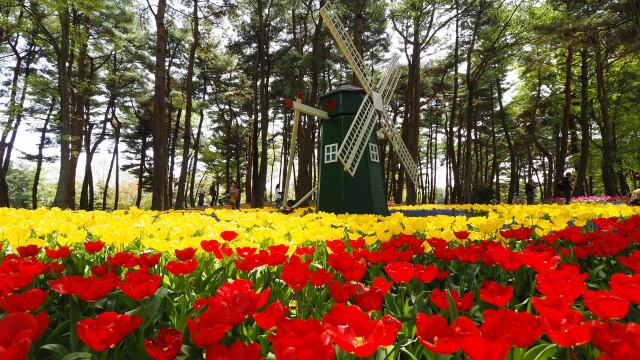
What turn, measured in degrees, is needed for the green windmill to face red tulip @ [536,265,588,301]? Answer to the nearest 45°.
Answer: approximately 45° to its right

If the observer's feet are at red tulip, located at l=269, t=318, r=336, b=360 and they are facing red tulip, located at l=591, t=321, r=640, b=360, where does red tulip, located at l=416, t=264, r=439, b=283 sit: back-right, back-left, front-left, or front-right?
front-left

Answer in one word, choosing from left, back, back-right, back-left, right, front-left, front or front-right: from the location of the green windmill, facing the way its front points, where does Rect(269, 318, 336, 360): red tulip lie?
front-right

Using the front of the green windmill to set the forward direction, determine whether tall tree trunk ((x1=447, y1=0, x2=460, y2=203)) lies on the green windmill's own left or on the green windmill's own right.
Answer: on the green windmill's own left

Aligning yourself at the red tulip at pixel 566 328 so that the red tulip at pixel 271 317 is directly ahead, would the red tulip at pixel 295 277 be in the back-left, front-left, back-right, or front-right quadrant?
front-right

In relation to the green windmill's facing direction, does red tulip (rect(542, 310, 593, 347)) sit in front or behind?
in front

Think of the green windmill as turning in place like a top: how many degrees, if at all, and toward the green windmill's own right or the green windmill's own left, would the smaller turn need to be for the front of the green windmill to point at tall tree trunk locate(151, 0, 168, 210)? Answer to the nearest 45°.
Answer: approximately 135° to the green windmill's own right

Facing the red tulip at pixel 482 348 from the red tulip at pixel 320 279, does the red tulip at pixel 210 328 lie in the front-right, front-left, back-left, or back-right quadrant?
front-right

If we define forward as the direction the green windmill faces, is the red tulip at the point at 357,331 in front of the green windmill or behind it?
in front

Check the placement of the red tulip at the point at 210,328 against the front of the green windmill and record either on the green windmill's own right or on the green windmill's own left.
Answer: on the green windmill's own right

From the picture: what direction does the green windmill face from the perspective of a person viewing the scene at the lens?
facing the viewer and to the right of the viewer

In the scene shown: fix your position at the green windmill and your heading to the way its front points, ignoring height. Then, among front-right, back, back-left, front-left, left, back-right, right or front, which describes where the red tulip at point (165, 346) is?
front-right

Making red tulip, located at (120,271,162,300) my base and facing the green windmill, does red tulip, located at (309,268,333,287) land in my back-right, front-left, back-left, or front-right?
front-right

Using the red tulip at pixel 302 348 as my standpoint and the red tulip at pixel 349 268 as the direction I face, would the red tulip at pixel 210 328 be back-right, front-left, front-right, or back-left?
front-left
